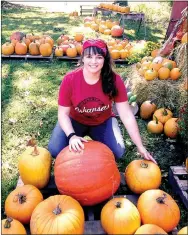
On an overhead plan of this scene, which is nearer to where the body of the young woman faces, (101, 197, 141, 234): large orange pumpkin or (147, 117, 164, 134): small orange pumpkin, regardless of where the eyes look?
the large orange pumpkin

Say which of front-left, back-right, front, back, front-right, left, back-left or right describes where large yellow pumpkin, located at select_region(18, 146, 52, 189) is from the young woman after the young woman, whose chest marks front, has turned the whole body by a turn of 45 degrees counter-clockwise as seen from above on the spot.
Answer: right

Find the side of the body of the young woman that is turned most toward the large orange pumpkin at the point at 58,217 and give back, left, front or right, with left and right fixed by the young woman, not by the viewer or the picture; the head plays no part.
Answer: front

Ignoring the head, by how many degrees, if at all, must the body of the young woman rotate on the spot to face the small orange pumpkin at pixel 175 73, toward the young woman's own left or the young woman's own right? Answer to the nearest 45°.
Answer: approximately 135° to the young woman's own left

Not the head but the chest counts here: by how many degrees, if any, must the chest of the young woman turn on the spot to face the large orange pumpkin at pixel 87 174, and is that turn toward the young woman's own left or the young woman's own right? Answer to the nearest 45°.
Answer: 0° — they already face it

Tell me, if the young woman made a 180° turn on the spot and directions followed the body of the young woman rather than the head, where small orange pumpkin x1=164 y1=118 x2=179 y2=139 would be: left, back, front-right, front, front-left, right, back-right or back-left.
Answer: front-right

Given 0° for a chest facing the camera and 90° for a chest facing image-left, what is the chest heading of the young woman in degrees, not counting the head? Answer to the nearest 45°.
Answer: approximately 0°

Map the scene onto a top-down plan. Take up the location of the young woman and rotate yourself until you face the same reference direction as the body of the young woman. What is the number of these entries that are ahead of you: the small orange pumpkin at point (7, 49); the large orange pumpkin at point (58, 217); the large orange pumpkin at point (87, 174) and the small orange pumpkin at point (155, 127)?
2

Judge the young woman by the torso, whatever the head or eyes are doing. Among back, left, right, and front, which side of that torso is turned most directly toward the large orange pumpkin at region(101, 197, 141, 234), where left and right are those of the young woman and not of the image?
front

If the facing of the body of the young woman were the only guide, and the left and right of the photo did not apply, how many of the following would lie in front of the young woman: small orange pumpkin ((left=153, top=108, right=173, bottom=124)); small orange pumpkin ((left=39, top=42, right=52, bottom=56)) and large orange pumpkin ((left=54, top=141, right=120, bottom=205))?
1

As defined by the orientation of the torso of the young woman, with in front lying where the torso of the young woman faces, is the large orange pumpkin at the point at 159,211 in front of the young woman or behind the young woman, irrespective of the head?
in front
